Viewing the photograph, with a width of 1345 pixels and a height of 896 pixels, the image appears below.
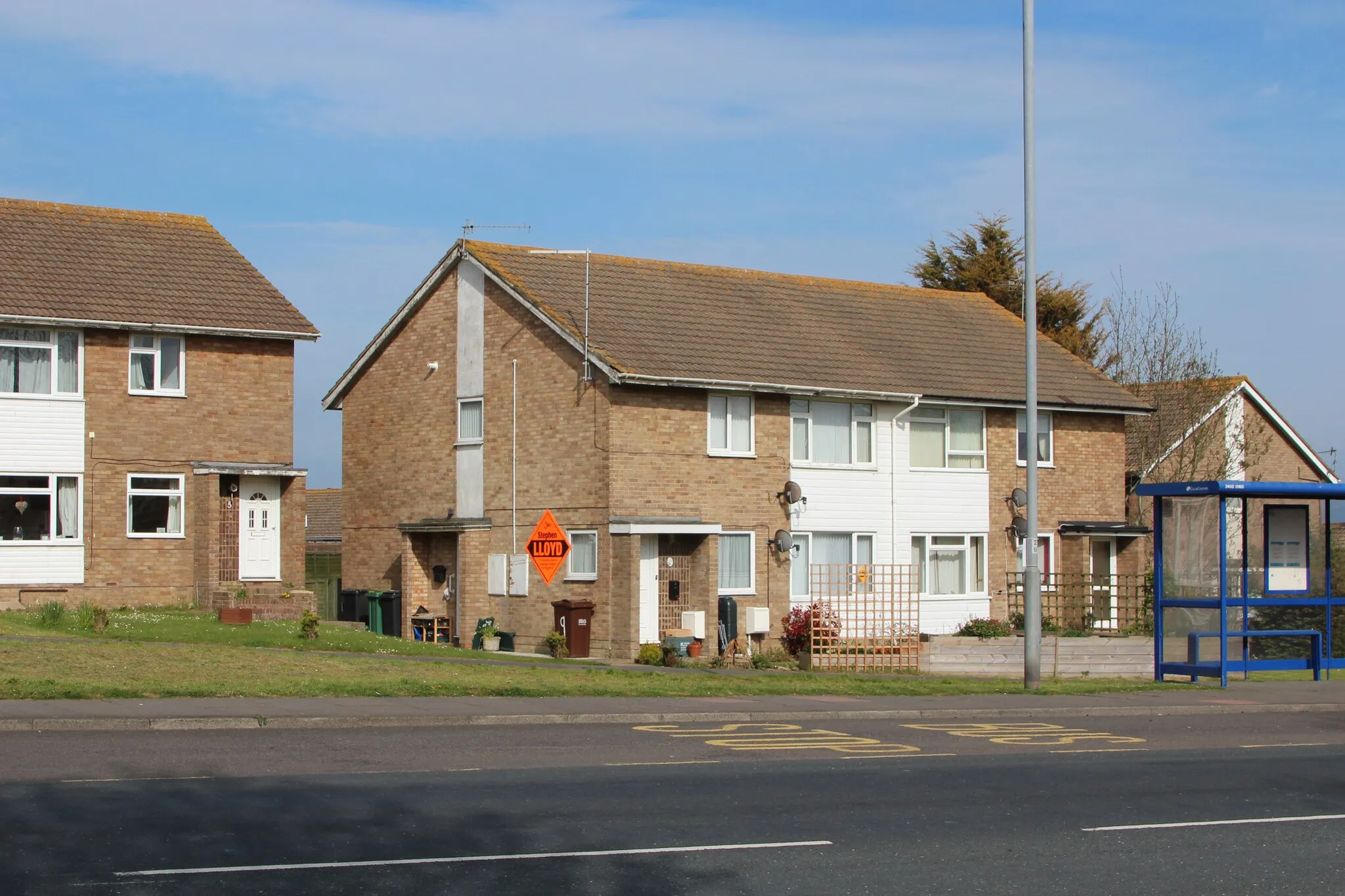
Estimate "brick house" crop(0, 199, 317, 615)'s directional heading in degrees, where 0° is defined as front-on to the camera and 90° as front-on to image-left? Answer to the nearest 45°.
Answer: approximately 0°

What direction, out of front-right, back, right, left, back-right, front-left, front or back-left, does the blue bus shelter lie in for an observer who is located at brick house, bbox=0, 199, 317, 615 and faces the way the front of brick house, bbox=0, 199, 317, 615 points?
front-left

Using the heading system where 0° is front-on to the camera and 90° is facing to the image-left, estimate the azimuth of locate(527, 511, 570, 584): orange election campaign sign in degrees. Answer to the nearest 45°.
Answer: approximately 0°

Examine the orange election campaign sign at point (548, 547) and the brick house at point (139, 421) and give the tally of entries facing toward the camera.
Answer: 2

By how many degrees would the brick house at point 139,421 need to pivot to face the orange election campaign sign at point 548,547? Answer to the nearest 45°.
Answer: approximately 45° to its left
